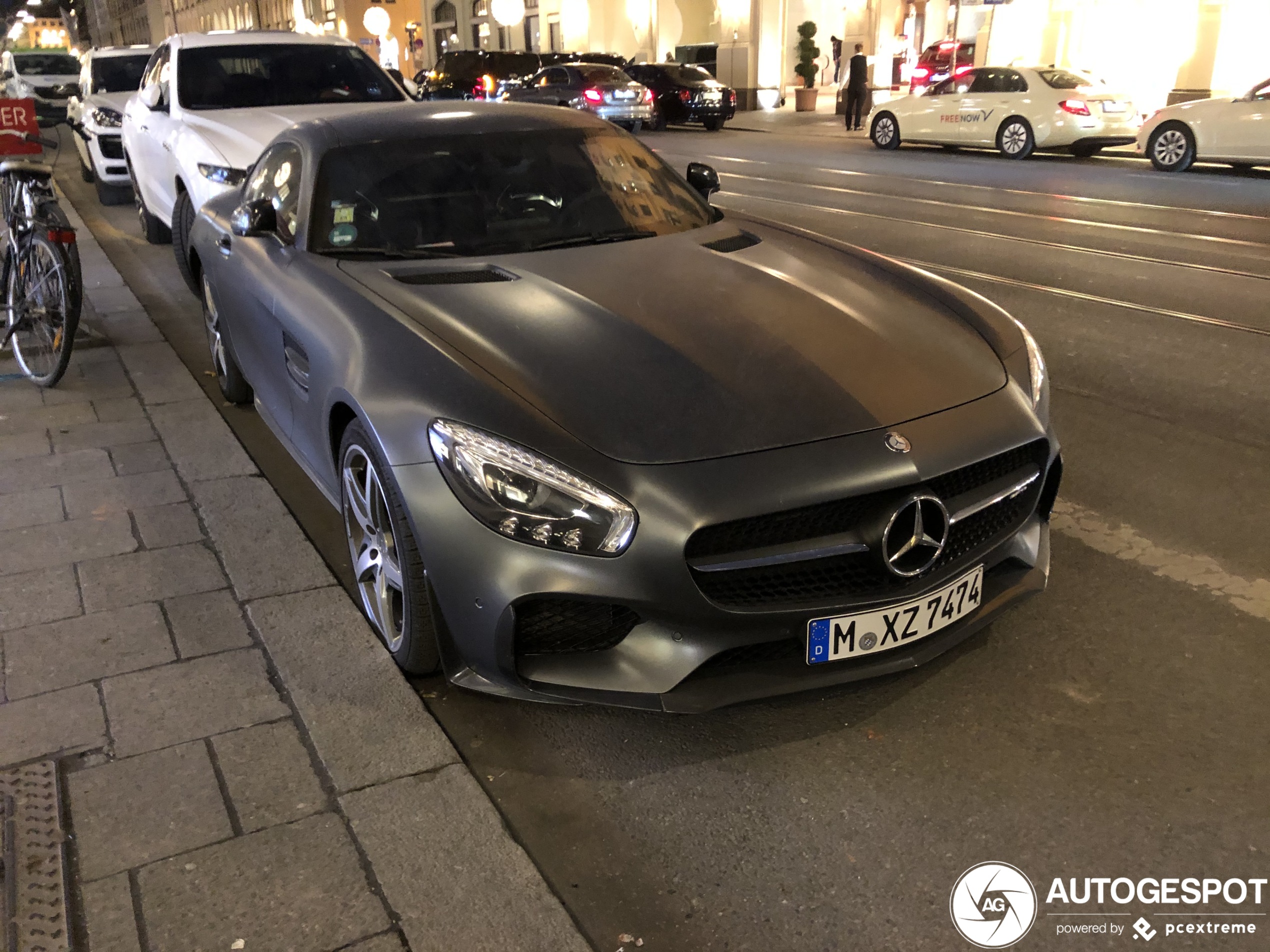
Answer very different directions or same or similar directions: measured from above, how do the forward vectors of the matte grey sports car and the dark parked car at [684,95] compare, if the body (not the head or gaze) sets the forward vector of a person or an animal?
very different directions

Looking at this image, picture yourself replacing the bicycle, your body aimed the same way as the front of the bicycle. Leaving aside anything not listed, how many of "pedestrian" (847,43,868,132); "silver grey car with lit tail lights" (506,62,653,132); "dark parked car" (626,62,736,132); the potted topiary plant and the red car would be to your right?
5

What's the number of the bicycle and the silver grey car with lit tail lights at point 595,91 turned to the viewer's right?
0

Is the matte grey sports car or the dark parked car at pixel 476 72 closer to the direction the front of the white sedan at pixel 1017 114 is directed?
the dark parked car

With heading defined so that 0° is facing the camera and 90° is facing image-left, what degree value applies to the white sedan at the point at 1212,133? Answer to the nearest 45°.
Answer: approximately 135°

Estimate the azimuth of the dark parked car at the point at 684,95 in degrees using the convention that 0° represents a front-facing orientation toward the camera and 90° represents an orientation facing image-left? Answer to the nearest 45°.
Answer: approximately 135°

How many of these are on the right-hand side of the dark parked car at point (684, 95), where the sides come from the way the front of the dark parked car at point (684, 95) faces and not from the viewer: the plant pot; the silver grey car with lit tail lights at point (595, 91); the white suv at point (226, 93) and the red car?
2

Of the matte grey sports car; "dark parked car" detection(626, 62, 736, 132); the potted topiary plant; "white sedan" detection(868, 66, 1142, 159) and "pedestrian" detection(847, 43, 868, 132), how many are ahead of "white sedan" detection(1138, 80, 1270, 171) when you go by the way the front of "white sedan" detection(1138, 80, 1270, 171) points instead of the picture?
4

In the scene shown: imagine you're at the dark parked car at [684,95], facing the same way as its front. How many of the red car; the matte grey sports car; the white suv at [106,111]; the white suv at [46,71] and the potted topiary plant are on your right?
2

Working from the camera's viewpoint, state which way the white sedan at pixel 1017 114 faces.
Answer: facing away from the viewer and to the left of the viewer

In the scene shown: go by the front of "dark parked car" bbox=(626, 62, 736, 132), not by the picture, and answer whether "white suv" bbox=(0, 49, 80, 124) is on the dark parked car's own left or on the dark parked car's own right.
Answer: on the dark parked car's own left

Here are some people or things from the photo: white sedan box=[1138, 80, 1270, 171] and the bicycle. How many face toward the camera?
0

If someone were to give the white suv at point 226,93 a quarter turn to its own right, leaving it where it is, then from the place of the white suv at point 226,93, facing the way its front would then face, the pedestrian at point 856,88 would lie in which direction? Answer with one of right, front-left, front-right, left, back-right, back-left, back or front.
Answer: back

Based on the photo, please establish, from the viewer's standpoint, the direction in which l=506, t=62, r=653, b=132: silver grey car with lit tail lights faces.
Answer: facing away from the viewer and to the left of the viewer

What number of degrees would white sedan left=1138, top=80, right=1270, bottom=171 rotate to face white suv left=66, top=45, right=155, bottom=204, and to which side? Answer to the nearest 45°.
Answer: approximately 90° to its left
